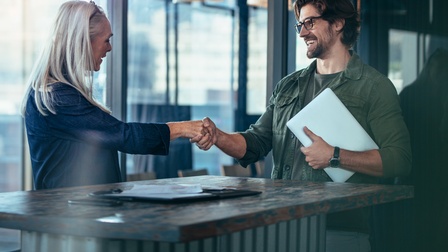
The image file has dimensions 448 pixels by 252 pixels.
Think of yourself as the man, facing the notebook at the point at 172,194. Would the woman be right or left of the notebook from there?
right

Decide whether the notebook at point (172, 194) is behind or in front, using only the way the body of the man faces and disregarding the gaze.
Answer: in front

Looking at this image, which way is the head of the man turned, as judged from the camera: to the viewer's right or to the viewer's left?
to the viewer's left

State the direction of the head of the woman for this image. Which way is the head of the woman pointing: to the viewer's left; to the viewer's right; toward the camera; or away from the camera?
to the viewer's right

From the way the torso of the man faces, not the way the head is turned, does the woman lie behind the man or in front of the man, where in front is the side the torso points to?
in front

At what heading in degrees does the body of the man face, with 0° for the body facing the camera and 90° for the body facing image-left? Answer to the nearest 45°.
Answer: approximately 45°

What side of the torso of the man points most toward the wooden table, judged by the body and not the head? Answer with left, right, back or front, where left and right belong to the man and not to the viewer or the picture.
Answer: front
